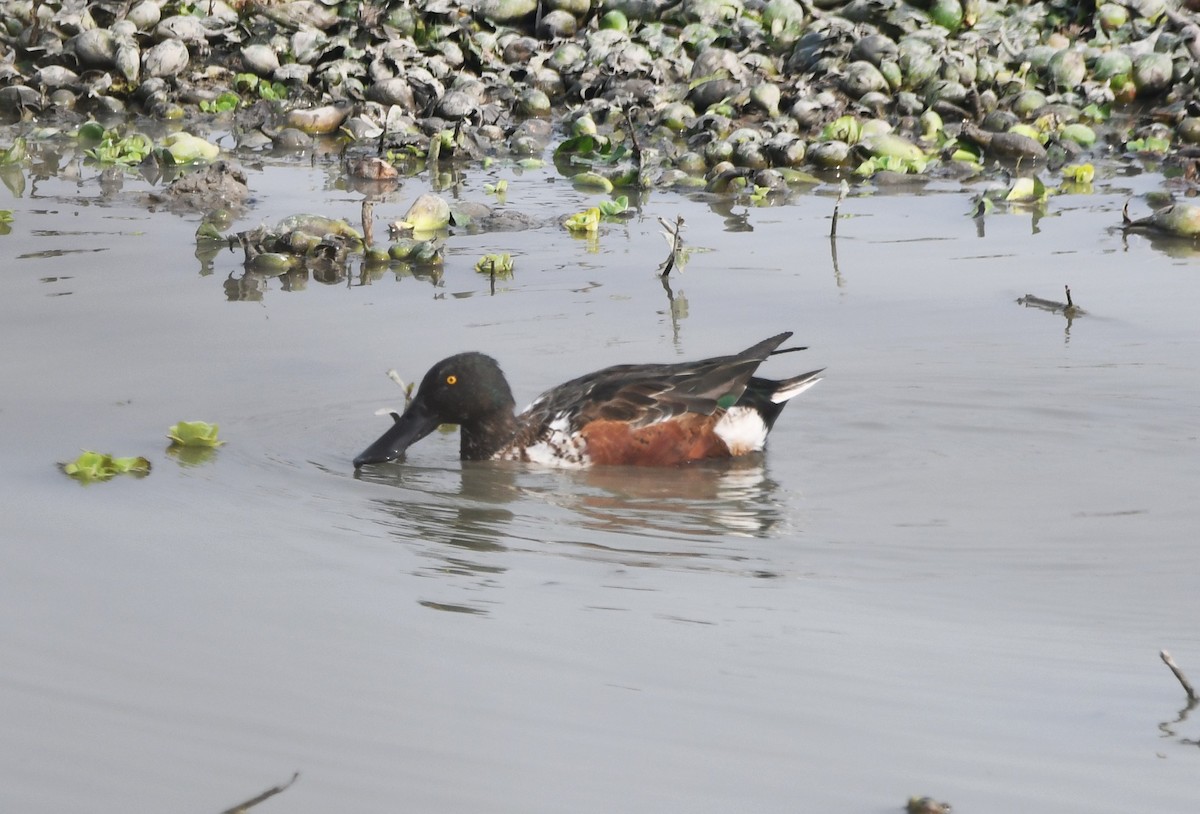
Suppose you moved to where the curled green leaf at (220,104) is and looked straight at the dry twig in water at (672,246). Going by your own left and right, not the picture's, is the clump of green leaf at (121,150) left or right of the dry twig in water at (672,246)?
right

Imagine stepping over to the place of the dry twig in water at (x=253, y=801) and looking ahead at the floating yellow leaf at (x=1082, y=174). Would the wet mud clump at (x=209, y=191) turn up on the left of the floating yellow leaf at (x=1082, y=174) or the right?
left

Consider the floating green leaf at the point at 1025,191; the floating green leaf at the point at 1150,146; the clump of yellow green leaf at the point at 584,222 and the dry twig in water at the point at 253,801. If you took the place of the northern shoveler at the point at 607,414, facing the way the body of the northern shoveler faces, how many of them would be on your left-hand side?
1

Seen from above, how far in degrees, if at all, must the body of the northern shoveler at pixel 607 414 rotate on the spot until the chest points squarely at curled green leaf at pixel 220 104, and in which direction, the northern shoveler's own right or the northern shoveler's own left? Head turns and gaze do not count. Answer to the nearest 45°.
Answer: approximately 45° to the northern shoveler's own right

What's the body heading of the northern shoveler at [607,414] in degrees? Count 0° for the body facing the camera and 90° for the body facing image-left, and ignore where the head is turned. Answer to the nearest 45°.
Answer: approximately 90°

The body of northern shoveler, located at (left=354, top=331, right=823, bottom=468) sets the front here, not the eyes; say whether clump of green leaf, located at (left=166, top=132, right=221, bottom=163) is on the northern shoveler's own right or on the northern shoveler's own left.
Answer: on the northern shoveler's own right

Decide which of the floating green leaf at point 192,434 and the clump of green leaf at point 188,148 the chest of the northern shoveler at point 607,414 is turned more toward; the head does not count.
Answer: the floating green leaf

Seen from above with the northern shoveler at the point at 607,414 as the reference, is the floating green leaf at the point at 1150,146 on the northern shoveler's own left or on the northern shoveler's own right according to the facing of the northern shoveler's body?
on the northern shoveler's own right

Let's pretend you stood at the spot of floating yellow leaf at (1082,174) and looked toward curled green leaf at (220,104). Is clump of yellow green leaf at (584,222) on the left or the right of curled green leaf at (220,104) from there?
left

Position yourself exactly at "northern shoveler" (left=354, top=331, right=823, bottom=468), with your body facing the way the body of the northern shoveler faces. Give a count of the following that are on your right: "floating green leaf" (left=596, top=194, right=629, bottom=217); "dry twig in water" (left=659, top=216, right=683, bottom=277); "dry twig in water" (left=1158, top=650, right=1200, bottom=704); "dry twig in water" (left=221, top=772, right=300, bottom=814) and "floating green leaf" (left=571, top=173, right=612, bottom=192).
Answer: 3

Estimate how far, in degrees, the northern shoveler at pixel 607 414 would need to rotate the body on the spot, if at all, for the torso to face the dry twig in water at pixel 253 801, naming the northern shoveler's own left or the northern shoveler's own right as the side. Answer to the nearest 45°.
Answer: approximately 90° to the northern shoveler's own left

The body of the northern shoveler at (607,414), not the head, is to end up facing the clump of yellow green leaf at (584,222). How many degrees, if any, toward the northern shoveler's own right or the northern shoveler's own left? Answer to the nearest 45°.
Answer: approximately 90° to the northern shoveler's own right

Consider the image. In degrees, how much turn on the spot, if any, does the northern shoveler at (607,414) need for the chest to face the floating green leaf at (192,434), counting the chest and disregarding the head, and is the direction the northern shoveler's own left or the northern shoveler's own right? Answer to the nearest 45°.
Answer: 0° — it already faces it

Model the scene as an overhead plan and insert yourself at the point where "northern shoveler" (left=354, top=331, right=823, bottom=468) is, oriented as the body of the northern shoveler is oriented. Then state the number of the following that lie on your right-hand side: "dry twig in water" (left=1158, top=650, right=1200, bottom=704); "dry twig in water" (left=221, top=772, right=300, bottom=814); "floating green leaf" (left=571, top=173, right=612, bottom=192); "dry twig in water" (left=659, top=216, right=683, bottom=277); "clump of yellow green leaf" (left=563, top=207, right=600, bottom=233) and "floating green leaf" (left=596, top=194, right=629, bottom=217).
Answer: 4

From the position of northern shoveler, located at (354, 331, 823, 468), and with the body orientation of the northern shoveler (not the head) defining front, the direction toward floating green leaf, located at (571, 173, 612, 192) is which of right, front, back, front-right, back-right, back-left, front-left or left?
right
